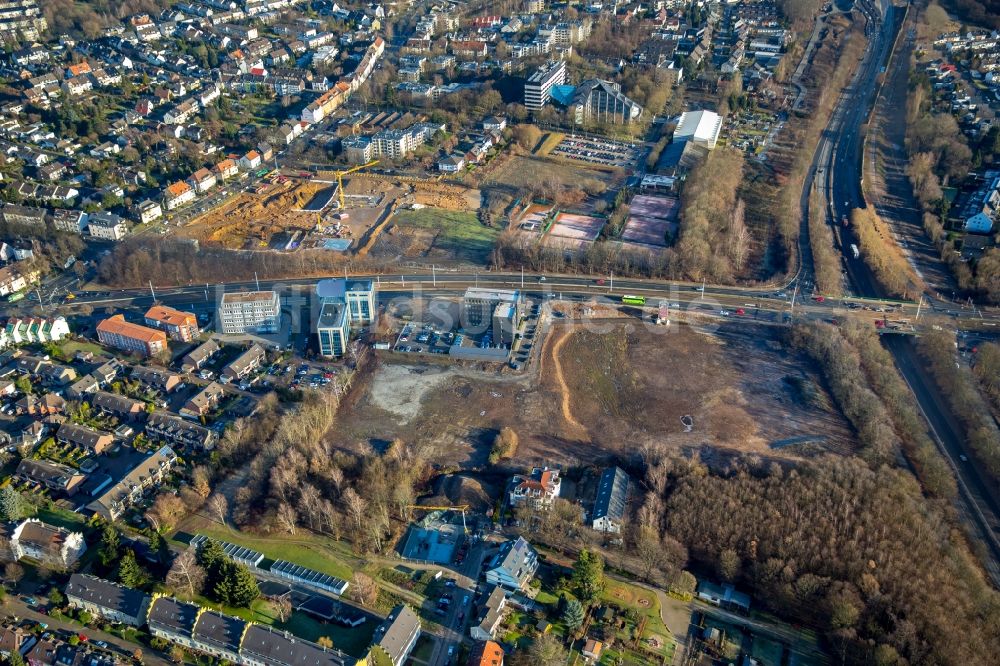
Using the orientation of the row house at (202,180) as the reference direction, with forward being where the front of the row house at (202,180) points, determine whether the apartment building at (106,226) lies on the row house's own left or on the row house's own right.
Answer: on the row house's own right

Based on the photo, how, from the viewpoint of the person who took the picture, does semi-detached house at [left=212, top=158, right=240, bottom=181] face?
facing the viewer and to the right of the viewer

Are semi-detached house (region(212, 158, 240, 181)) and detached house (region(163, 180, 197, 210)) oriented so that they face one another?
no

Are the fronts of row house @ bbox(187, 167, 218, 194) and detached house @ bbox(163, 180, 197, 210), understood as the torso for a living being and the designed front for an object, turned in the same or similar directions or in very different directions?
same or similar directions

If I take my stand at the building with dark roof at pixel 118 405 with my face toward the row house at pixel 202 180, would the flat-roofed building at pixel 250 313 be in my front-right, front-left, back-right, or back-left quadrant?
front-right

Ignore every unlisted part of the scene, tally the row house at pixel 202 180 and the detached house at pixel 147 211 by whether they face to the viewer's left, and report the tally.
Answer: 0

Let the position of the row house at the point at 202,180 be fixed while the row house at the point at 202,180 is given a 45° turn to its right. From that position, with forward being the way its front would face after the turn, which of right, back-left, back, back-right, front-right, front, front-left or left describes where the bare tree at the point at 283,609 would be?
front

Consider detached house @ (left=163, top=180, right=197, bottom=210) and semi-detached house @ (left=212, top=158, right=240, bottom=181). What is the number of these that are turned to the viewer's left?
0

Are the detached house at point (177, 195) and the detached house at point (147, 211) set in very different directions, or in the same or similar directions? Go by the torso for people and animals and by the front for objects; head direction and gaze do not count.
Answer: same or similar directions

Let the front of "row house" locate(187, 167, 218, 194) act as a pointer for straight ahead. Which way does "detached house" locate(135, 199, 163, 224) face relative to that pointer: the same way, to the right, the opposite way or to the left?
the same way

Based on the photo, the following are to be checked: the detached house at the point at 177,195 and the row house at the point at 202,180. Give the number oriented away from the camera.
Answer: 0

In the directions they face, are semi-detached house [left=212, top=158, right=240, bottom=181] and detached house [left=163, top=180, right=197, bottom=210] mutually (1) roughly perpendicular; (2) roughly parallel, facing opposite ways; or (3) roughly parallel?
roughly parallel

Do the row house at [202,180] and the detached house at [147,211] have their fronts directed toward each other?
no

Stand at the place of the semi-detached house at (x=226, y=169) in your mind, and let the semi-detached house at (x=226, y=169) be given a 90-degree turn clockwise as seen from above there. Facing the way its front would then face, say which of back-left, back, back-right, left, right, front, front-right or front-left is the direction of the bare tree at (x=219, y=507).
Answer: front-left

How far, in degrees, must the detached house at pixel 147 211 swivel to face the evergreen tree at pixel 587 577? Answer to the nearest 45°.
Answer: approximately 45° to its right

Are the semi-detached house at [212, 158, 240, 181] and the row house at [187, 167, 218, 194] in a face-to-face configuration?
no

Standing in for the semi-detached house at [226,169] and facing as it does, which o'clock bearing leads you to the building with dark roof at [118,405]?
The building with dark roof is roughly at 2 o'clock from the semi-detached house.

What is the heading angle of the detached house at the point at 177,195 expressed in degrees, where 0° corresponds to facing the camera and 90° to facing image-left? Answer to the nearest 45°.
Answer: approximately 315°

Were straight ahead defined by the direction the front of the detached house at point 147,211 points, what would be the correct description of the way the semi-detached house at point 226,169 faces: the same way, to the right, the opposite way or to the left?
the same way

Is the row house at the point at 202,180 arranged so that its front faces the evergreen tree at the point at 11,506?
no

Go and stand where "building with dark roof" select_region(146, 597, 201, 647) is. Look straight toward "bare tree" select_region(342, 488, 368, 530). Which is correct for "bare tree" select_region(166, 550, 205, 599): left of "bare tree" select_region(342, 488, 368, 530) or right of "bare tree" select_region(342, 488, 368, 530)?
left
